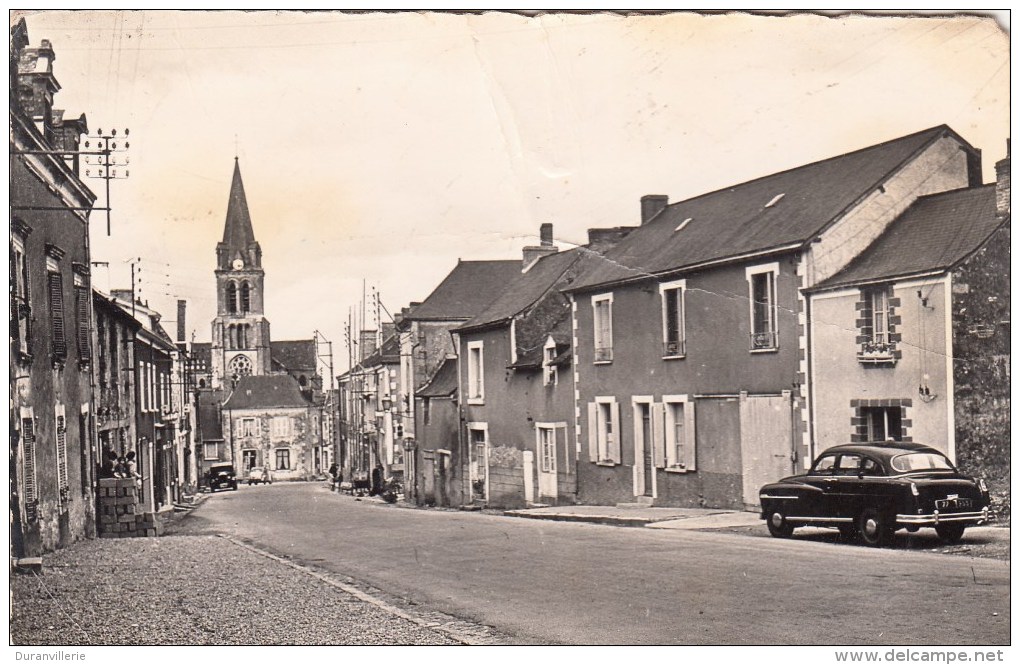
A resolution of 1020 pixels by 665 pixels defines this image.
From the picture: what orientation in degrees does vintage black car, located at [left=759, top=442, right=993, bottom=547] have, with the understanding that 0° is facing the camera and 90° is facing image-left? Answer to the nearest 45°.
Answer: approximately 135°

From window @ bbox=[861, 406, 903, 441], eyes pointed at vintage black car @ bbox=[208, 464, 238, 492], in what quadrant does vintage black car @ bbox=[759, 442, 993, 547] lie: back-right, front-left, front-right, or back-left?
back-left

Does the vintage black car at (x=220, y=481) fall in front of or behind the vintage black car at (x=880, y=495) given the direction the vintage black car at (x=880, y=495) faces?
in front

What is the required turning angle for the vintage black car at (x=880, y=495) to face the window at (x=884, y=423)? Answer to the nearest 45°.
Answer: approximately 45° to its right
